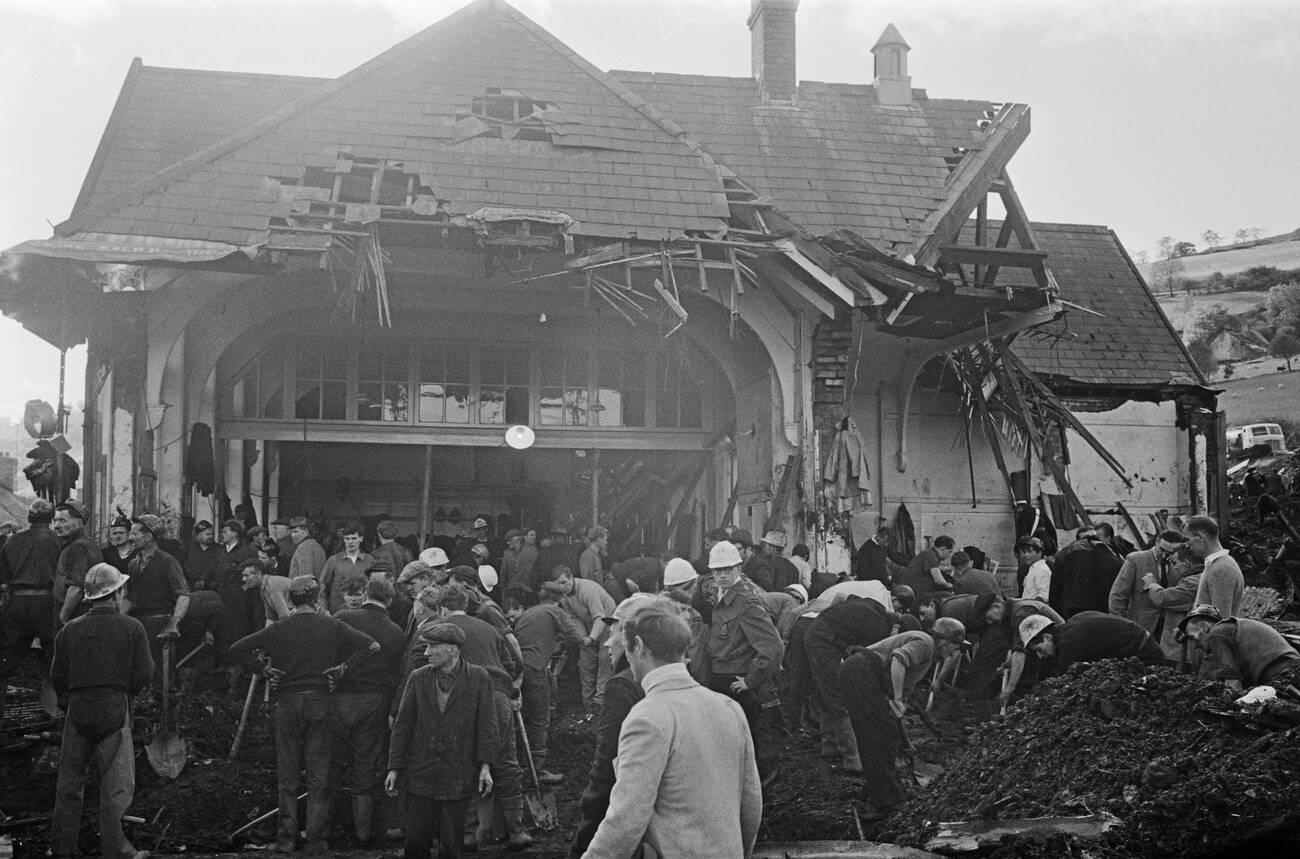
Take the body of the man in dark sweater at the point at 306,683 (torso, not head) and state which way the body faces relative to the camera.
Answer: away from the camera

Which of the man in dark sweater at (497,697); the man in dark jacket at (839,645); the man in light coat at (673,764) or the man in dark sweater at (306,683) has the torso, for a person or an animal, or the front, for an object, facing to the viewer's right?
the man in dark jacket at (839,645)

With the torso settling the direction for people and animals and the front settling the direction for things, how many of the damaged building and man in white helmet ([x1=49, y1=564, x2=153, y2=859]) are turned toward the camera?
1

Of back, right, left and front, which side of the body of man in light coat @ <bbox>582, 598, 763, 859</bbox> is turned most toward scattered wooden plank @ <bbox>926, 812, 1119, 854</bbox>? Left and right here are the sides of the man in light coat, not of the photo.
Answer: right

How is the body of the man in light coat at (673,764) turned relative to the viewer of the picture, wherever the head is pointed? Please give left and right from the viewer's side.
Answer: facing away from the viewer and to the left of the viewer

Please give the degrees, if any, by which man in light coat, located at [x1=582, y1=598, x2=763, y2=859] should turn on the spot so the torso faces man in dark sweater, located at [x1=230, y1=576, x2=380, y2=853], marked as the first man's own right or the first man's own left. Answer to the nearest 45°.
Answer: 0° — they already face them

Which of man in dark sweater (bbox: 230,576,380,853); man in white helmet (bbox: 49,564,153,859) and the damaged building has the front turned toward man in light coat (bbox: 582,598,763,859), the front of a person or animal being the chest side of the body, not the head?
the damaged building

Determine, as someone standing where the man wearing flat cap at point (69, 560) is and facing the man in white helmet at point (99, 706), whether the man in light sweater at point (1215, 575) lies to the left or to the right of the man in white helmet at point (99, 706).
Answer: left

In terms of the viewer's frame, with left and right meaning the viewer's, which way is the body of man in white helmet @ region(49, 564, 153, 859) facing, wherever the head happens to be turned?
facing away from the viewer

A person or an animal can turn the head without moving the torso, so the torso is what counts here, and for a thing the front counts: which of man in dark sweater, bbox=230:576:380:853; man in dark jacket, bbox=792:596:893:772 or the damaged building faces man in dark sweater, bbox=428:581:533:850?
the damaged building

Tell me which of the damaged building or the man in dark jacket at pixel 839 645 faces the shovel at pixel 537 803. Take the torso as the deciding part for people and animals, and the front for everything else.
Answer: the damaged building

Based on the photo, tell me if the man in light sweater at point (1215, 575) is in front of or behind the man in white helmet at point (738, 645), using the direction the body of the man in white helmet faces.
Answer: behind

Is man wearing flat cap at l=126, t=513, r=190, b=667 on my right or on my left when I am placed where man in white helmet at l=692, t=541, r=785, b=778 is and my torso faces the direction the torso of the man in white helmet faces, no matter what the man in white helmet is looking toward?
on my right

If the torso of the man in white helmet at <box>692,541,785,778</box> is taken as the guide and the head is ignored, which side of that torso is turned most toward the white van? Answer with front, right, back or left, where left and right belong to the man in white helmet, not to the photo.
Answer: back

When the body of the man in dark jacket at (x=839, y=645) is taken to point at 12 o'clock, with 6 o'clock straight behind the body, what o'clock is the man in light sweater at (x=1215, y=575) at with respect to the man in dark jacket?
The man in light sweater is roughly at 12 o'clock from the man in dark jacket.

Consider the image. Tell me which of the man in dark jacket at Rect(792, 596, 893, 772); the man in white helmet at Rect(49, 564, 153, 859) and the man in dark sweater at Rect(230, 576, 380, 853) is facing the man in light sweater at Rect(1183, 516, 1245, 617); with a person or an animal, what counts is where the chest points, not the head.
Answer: the man in dark jacket at Rect(792, 596, 893, 772)
